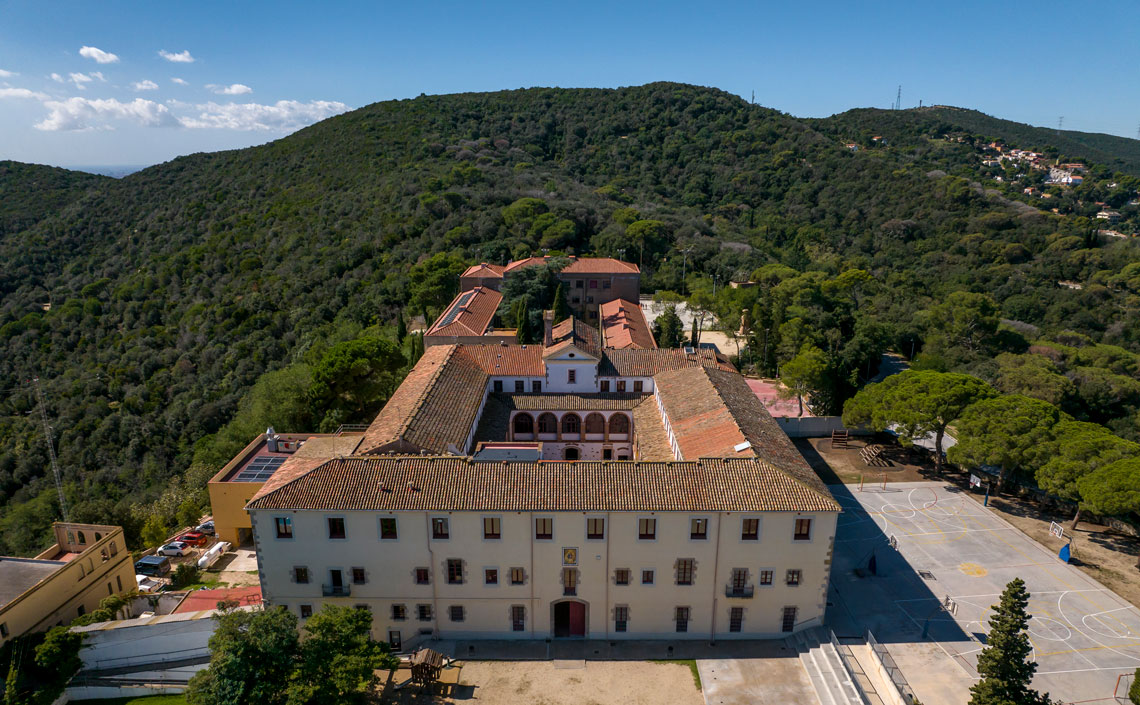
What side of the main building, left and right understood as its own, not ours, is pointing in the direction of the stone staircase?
left

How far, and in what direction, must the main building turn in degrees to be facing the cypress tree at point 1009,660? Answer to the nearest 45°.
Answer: approximately 45° to its left

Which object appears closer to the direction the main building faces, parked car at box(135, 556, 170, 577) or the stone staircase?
the stone staircase

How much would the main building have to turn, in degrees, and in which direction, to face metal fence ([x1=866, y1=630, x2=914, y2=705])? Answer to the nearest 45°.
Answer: approximately 90° to its left

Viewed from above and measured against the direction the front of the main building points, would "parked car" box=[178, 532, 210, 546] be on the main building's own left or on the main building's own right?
on the main building's own right

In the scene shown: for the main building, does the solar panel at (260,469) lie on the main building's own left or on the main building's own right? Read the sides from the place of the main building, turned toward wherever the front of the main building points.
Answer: on the main building's own right

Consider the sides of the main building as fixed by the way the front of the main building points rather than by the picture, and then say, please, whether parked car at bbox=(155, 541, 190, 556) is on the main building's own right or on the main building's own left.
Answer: on the main building's own right

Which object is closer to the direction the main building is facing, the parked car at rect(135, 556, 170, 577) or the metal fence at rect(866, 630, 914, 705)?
the metal fence

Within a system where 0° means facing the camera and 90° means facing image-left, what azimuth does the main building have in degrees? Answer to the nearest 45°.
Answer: approximately 0°
